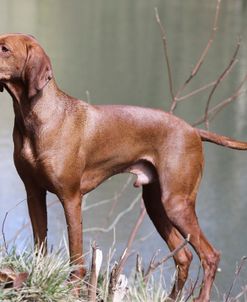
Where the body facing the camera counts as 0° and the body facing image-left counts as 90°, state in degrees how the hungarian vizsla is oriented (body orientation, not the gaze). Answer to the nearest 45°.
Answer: approximately 90°
